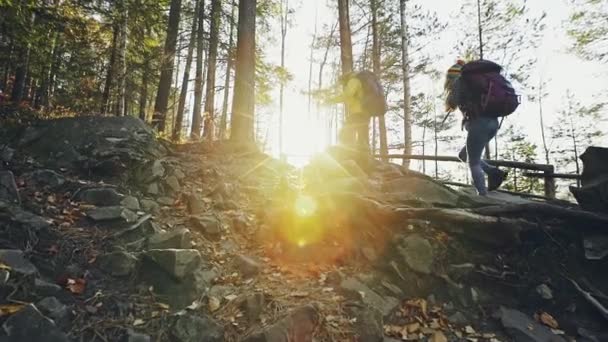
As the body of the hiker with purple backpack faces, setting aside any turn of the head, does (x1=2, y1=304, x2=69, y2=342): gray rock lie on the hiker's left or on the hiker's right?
on the hiker's left
